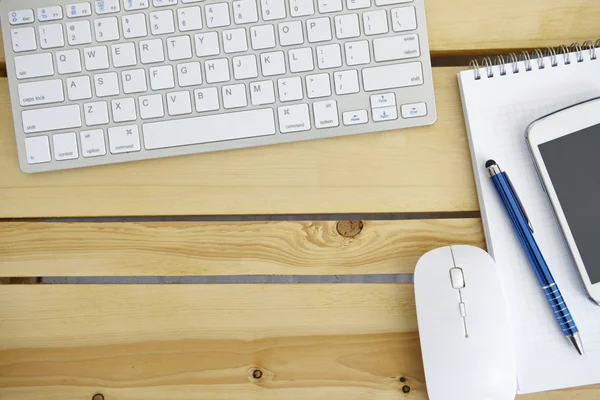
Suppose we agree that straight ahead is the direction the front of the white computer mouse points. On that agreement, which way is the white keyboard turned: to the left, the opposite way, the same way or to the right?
the opposite way

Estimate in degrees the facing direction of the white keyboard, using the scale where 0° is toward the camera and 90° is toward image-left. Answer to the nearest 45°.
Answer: approximately 0°

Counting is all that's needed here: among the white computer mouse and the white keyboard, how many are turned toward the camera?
1

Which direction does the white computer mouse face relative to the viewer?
away from the camera
